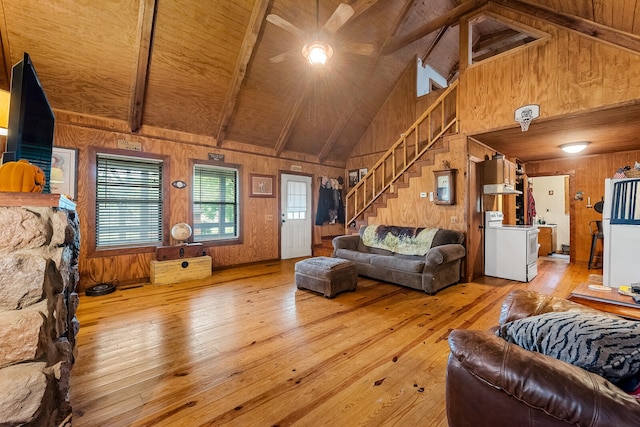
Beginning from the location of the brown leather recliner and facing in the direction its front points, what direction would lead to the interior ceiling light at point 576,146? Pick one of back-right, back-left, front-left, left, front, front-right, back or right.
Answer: front-right

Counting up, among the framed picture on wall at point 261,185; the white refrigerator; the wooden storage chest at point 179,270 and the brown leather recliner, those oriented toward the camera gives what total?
2

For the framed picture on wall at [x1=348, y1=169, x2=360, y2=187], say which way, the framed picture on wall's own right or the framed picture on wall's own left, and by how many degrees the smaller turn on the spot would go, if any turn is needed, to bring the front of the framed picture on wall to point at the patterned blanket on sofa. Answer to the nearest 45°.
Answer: approximately 45° to the framed picture on wall's own left

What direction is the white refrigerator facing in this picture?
to the viewer's left

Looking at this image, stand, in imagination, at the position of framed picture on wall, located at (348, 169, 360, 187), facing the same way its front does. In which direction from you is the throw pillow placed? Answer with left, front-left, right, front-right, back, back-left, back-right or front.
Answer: front-left

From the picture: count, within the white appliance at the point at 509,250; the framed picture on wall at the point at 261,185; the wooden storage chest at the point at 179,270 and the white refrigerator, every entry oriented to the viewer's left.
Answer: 1

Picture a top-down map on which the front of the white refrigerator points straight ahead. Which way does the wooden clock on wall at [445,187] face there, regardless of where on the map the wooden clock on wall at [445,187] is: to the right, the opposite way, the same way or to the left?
to the left

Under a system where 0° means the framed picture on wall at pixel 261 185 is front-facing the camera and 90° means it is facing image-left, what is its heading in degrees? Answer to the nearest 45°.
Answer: approximately 0°

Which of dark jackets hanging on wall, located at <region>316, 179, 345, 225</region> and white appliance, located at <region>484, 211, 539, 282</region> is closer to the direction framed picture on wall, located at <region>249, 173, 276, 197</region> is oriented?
the white appliance

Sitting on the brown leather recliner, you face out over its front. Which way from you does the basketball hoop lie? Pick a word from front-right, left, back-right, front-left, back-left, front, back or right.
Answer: front-right
